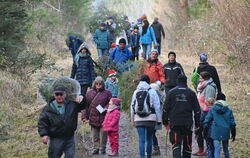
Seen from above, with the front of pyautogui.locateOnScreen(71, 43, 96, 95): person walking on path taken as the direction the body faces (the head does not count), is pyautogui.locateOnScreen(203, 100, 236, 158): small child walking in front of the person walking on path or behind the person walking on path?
in front

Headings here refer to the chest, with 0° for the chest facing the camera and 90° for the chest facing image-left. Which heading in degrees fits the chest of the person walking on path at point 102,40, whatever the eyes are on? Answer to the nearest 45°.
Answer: approximately 0°

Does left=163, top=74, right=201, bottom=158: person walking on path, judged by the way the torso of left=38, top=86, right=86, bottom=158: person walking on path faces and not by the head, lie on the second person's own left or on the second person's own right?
on the second person's own left

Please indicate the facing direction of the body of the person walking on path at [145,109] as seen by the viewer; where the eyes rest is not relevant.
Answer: away from the camera

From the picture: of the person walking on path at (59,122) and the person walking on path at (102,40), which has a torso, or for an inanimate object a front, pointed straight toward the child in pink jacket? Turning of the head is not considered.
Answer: the person walking on path at (102,40)

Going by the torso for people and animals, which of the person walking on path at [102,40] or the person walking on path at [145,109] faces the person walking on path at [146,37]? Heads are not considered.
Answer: the person walking on path at [145,109]

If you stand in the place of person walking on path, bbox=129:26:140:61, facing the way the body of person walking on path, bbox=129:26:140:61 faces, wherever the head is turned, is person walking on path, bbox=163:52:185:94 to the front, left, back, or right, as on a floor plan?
front
